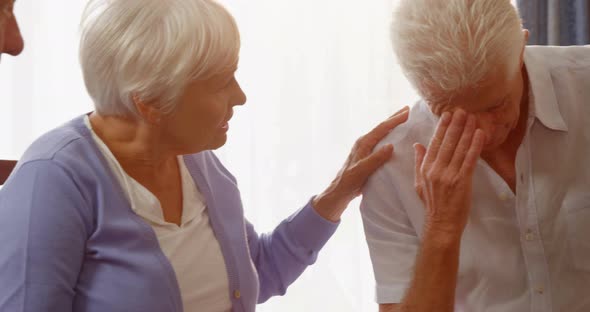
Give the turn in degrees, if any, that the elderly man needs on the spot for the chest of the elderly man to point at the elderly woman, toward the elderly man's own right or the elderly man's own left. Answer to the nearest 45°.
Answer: approximately 90° to the elderly man's own right

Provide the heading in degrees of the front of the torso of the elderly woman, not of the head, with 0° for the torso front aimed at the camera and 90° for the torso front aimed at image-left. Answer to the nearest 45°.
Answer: approximately 315°

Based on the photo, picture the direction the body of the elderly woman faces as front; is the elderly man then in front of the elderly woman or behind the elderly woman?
in front

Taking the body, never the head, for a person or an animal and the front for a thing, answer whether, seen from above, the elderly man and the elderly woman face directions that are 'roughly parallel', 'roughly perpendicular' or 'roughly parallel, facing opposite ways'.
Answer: roughly perpendicular

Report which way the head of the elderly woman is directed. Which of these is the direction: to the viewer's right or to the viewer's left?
to the viewer's right

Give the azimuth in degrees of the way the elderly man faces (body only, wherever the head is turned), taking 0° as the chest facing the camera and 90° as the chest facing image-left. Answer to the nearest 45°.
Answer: approximately 0°
